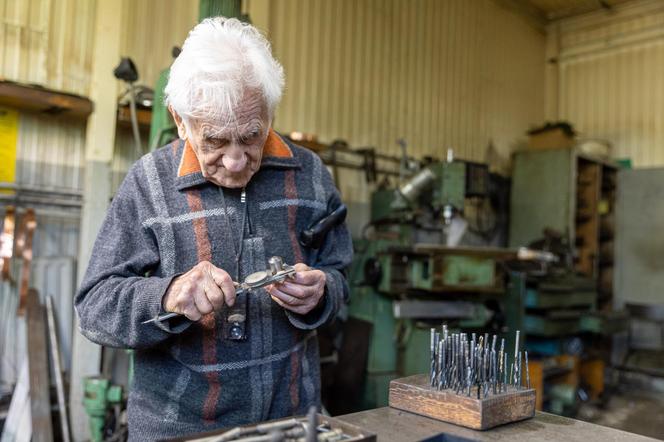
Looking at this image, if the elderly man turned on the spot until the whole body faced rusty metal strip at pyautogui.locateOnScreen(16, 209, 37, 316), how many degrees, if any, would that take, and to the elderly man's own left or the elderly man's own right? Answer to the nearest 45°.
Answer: approximately 135° to the elderly man's own right

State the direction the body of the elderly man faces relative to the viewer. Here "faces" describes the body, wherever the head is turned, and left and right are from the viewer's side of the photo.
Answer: facing the viewer

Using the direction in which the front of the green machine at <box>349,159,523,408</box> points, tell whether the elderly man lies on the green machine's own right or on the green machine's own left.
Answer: on the green machine's own right

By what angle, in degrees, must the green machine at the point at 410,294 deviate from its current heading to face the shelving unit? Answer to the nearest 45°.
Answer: approximately 135° to its left
